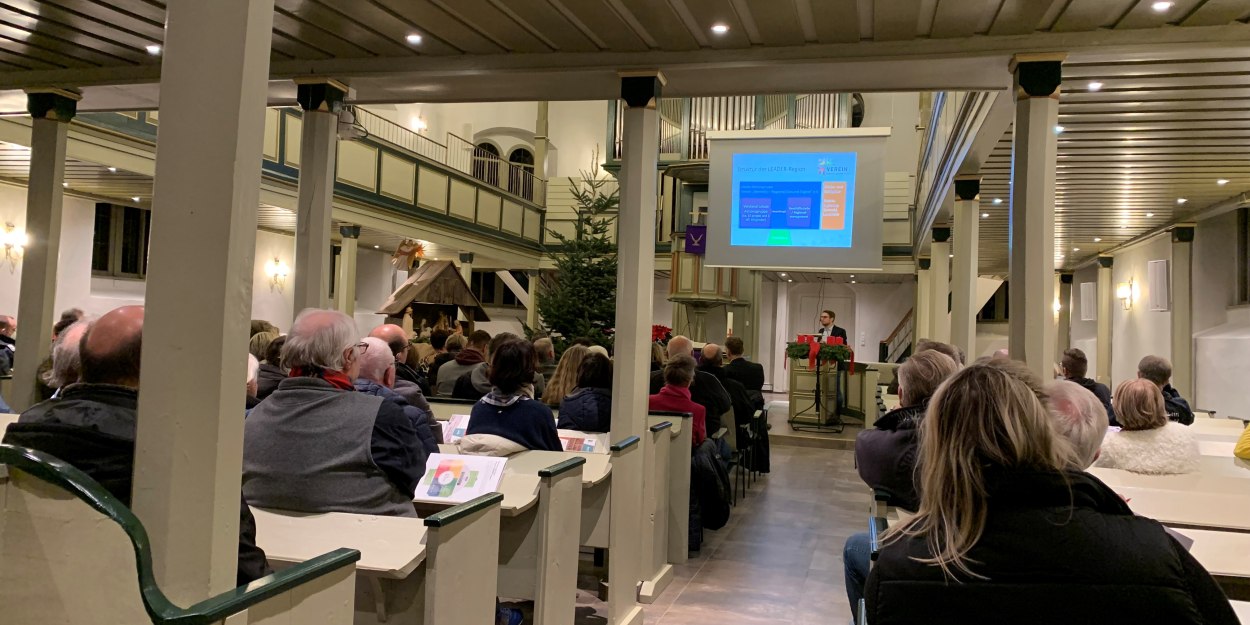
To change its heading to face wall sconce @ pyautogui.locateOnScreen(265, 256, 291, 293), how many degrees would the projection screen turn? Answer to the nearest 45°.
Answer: approximately 90° to its right

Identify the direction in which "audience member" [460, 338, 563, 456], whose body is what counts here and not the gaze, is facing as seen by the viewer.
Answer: away from the camera

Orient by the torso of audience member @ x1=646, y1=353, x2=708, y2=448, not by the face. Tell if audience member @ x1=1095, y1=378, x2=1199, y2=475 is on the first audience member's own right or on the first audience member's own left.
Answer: on the first audience member's own right

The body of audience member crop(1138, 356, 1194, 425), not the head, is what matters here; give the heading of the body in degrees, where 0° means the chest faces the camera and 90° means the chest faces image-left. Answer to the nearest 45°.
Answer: approximately 135°

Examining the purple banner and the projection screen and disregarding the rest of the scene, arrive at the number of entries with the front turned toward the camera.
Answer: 2

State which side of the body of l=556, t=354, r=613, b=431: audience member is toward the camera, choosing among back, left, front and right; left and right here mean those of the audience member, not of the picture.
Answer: back

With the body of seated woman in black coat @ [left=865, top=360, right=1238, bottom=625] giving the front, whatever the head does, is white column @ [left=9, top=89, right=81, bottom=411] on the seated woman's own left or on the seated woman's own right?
on the seated woman's own left

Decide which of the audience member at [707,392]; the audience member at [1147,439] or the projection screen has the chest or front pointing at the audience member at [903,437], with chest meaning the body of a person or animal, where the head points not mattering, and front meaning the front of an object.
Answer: the projection screen

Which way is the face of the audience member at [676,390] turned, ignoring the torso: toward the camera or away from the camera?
away from the camera

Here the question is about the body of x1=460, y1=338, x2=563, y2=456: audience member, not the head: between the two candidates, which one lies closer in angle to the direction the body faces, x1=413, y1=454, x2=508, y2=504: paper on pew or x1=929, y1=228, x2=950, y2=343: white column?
the white column

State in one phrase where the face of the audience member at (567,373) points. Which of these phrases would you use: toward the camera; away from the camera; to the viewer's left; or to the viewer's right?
away from the camera

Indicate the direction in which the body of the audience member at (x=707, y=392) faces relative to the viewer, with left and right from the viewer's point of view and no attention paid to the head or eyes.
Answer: facing away from the viewer

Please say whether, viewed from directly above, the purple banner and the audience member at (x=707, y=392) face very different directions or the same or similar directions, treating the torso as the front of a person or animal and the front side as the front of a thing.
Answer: very different directions

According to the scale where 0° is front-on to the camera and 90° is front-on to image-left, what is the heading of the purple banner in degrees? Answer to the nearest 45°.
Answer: approximately 0°

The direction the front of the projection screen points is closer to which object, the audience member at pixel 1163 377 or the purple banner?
the audience member

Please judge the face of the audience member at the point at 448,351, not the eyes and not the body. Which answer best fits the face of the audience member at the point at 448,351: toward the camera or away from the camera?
away from the camera
